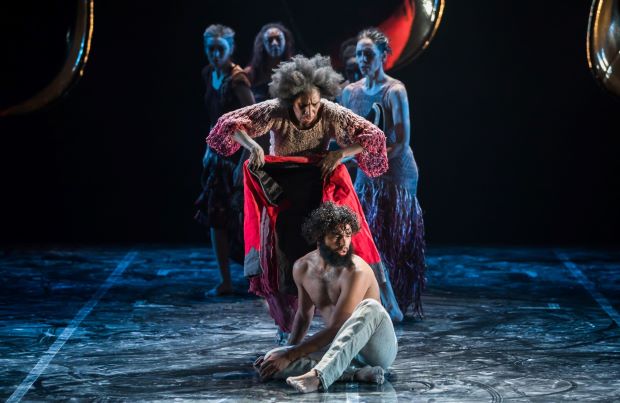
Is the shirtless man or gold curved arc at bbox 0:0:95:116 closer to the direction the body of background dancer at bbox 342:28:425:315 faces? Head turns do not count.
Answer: the shirtless man

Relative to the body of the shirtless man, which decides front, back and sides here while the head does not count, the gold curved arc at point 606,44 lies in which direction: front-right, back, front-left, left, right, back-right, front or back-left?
back

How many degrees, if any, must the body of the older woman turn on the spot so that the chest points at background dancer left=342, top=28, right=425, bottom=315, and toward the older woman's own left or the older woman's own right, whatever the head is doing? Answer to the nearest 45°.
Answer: approximately 135° to the older woman's own left

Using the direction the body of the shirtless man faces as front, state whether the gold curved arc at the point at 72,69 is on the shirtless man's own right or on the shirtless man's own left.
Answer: on the shirtless man's own right

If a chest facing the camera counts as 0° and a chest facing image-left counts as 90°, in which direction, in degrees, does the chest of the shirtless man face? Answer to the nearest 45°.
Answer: approximately 45°

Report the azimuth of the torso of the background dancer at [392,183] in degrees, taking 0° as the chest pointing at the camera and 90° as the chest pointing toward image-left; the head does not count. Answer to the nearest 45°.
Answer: approximately 45°

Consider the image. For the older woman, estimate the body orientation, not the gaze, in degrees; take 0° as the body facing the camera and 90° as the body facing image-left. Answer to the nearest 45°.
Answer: approximately 0°

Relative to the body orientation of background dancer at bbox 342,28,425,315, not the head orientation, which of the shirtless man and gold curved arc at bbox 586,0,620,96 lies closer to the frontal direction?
the shirtless man
